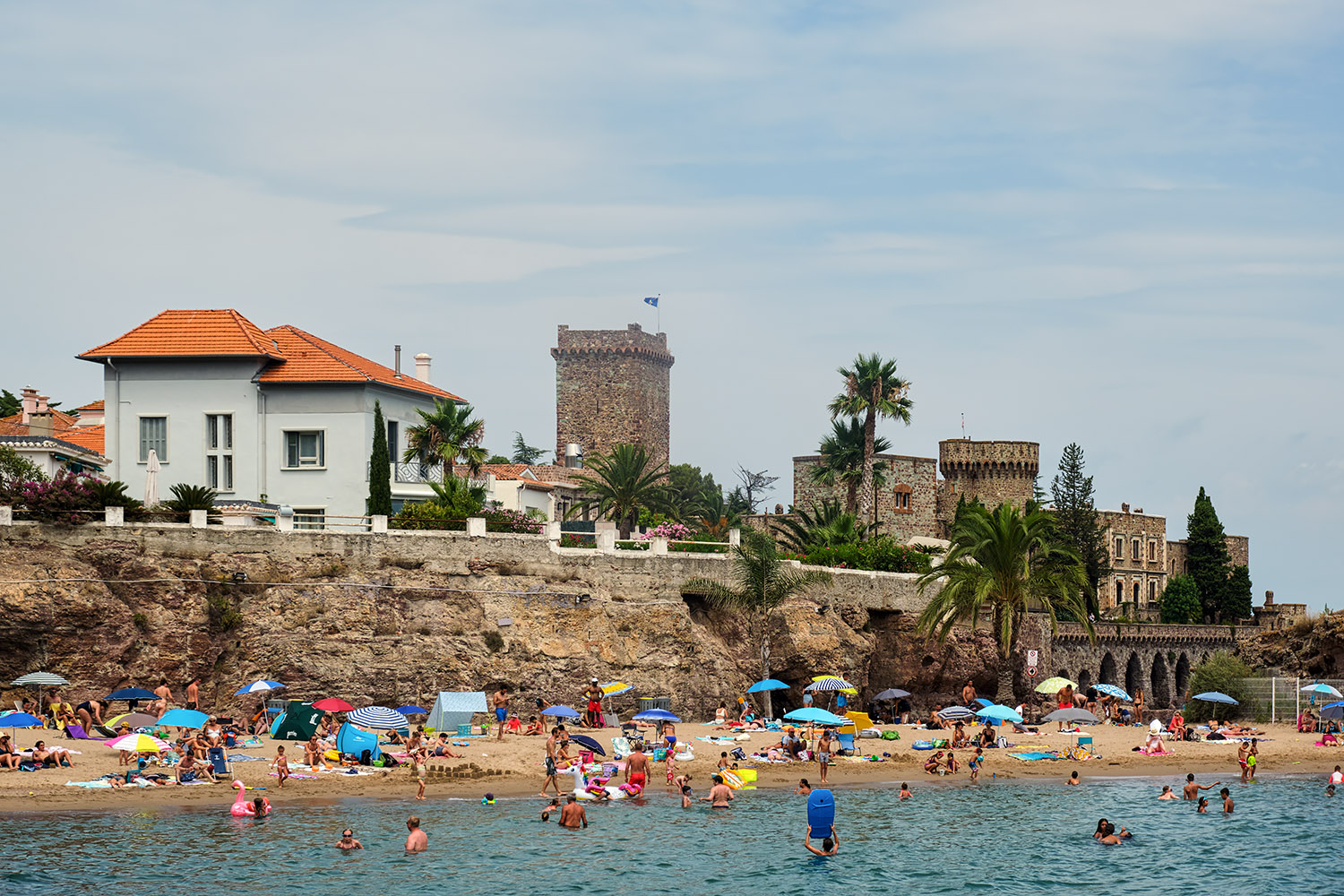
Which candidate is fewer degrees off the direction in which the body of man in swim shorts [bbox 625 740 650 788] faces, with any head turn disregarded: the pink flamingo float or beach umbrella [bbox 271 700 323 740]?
the beach umbrella

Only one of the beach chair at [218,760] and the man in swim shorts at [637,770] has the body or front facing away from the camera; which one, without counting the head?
the man in swim shorts

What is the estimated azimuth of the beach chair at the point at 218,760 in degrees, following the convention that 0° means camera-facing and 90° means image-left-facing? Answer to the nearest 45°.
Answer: approximately 315°

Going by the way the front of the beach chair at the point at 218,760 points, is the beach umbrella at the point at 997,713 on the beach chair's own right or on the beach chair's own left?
on the beach chair's own left

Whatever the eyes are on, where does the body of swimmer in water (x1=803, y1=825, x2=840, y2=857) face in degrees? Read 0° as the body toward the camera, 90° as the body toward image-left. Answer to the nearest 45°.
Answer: approximately 180°

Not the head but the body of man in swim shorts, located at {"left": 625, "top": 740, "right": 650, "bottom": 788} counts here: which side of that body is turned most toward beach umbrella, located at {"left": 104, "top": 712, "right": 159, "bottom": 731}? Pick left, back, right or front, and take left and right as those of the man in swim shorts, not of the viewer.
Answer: left

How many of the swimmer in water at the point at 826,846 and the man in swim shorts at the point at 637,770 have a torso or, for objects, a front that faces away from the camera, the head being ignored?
2

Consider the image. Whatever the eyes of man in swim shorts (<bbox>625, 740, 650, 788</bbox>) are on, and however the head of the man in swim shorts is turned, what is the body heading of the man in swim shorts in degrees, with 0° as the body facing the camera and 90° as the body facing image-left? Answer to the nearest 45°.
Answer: approximately 180°

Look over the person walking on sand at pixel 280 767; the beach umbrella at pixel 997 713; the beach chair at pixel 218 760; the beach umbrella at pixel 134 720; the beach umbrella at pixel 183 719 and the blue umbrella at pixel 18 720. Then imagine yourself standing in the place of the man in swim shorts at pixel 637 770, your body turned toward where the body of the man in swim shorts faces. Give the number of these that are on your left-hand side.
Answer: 5

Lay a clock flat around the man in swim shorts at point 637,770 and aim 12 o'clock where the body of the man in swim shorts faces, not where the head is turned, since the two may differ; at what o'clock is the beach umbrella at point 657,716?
The beach umbrella is roughly at 12 o'clock from the man in swim shorts.
